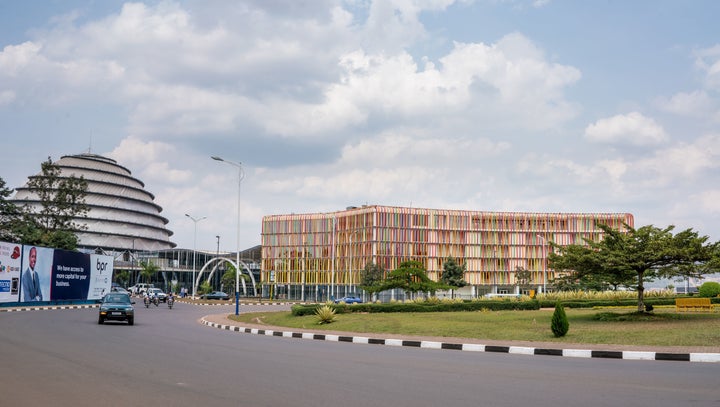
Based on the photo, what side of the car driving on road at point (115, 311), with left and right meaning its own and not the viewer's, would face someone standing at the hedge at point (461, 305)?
left

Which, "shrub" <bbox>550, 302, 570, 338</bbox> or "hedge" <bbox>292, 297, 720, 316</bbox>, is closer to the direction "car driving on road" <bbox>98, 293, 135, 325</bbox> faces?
the shrub

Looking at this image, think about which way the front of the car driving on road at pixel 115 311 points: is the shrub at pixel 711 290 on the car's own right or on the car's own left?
on the car's own left

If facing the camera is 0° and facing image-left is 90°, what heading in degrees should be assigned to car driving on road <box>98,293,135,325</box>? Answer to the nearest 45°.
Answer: approximately 0°

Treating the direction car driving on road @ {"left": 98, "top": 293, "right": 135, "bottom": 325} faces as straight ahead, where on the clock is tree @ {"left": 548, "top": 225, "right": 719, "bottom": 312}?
The tree is roughly at 10 o'clock from the car driving on road.

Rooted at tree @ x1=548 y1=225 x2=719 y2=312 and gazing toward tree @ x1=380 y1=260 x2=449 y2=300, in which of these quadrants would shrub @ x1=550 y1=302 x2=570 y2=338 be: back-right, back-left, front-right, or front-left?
back-left

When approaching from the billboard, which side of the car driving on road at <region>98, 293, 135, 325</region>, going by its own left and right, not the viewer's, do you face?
back

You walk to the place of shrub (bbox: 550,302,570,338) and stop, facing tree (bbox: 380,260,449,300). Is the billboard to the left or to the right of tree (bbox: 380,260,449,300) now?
left

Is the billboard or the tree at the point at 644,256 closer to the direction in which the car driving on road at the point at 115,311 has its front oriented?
the tree
